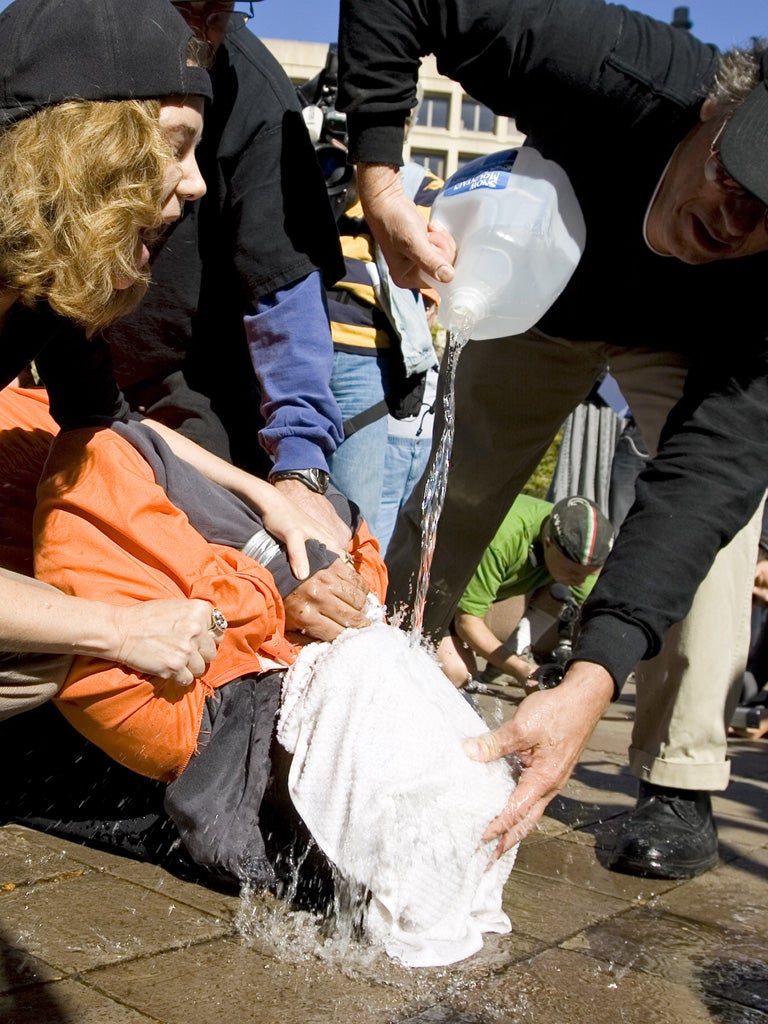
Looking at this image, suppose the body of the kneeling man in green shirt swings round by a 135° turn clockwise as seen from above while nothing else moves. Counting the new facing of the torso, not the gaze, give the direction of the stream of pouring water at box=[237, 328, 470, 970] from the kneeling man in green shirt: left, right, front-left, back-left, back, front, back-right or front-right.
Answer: left

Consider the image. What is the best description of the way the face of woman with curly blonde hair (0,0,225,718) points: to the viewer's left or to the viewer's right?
to the viewer's right

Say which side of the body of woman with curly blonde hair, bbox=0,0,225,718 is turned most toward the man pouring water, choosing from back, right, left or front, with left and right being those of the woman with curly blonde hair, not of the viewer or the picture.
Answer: front

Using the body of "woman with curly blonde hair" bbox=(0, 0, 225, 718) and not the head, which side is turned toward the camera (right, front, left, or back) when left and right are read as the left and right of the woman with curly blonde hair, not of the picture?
right

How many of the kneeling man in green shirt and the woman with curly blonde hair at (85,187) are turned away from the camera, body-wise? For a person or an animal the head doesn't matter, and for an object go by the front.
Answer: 0

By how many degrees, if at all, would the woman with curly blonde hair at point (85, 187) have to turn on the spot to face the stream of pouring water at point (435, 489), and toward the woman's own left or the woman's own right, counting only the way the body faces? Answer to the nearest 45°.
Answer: approximately 45° to the woman's own left

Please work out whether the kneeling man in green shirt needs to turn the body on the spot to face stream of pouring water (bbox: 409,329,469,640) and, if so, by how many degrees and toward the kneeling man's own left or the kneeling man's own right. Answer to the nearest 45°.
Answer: approximately 45° to the kneeling man's own right

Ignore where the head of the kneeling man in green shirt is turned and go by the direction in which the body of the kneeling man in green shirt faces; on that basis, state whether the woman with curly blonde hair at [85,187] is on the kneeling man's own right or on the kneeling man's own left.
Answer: on the kneeling man's own right
